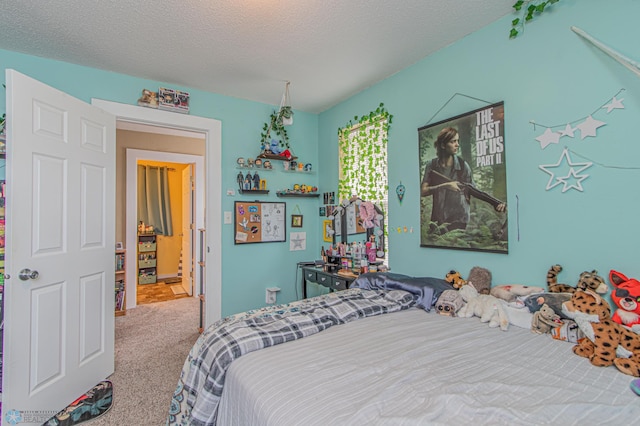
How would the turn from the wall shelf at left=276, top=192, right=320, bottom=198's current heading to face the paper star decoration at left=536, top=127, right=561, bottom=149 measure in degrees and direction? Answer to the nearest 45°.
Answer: approximately 45° to its left

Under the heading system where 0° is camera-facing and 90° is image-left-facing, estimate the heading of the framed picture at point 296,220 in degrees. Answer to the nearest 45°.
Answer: approximately 0°

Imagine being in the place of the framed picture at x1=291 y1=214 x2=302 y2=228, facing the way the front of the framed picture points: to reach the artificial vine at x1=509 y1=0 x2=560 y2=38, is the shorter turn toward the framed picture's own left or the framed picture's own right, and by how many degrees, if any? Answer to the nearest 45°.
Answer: approximately 45° to the framed picture's own left

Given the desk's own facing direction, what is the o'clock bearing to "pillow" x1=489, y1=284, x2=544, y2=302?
The pillow is roughly at 9 o'clock from the desk.

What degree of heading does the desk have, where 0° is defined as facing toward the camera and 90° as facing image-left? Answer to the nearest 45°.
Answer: approximately 45°

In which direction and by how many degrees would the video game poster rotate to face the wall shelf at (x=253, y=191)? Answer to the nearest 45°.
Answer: approximately 45° to its right

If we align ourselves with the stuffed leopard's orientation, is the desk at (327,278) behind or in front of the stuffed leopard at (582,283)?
behind

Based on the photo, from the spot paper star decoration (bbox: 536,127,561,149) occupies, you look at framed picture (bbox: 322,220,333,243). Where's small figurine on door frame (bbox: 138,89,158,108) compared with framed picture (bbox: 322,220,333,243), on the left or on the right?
left
